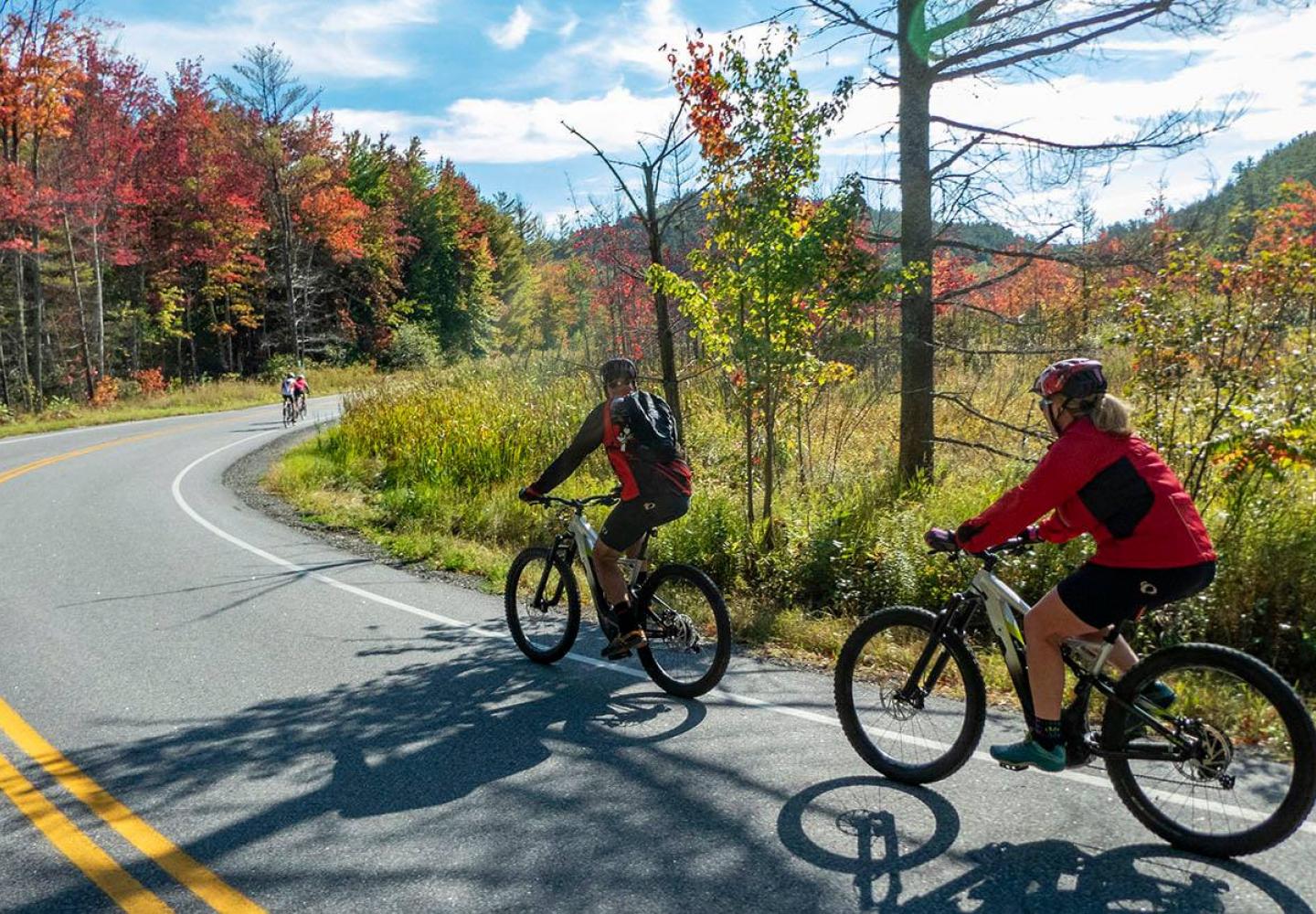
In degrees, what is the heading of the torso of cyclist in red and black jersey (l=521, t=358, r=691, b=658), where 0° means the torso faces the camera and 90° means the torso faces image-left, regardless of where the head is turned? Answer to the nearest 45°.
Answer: approximately 135°

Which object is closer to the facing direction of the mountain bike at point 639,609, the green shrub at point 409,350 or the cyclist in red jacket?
the green shrub

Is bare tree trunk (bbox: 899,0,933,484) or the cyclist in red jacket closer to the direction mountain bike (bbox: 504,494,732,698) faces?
the bare tree trunk

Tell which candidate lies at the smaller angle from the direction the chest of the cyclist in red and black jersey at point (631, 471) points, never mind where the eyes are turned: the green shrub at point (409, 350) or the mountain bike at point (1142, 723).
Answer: the green shrub

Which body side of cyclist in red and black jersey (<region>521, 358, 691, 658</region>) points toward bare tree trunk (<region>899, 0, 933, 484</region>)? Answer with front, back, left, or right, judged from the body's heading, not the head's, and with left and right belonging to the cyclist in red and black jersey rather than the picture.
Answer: right

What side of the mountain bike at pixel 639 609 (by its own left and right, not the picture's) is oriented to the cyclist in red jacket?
back

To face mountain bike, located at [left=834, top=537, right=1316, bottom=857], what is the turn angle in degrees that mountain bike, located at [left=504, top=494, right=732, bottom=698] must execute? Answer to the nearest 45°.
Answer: approximately 180°

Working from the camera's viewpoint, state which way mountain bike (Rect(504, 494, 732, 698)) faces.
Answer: facing away from the viewer and to the left of the viewer

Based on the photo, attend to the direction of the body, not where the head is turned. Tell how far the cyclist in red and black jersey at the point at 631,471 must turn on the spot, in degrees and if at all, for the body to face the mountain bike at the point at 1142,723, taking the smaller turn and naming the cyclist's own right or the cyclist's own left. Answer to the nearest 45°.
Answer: approximately 180°

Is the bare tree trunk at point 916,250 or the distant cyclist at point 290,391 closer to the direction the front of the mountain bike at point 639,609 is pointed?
the distant cyclist
